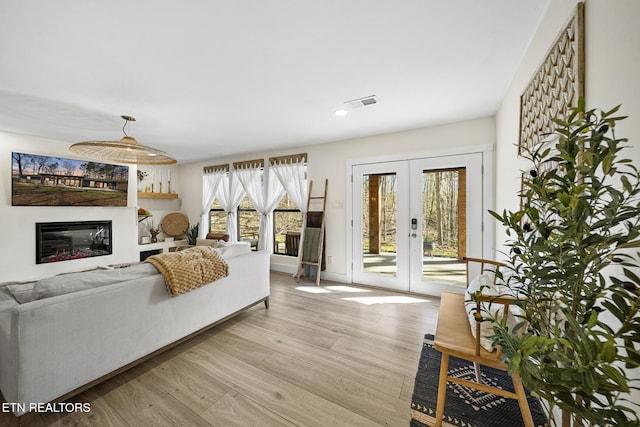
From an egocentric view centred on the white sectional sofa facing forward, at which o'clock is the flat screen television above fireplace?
The flat screen television above fireplace is roughly at 1 o'clock from the white sectional sofa.

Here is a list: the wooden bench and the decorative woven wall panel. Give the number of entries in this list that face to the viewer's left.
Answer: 2

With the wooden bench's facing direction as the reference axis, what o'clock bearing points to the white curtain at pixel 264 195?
The white curtain is roughly at 1 o'clock from the wooden bench.

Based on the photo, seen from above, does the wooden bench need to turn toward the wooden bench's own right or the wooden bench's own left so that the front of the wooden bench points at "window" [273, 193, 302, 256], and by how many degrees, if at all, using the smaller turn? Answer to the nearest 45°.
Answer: approximately 45° to the wooden bench's own right

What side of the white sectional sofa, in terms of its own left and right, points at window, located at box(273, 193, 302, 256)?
right

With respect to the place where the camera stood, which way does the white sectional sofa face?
facing away from the viewer and to the left of the viewer

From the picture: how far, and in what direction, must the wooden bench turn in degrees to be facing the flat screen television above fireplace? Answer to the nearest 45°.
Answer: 0° — it already faces it

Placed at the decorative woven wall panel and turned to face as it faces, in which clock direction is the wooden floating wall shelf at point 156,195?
The wooden floating wall shelf is roughly at 12 o'clock from the decorative woven wall panel.

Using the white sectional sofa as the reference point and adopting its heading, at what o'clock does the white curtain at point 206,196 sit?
The white curtain is roughly at 2 o'clock from the white sectional sofa.

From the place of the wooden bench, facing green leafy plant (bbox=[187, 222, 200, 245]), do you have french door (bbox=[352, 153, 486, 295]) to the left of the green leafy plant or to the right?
right

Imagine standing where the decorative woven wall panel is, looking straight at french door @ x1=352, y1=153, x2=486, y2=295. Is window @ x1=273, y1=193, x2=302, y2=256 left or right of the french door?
left

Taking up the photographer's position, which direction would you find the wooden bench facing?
facing to the left of the viewer

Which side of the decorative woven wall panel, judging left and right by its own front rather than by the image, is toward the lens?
left
